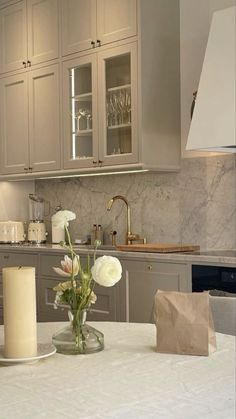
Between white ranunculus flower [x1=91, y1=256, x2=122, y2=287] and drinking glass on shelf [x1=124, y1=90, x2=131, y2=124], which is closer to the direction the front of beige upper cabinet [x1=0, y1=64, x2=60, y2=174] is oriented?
the white ranunculus flower

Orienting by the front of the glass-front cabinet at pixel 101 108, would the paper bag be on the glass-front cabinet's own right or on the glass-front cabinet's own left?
on the glass-front cabinet's own left

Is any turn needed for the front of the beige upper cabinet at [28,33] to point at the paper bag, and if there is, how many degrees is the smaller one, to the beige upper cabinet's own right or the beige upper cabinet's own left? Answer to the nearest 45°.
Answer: approximately 45° to the beige upper cabinet's own left

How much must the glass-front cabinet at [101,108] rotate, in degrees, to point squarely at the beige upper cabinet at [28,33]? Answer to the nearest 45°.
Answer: approximately 90° to its right

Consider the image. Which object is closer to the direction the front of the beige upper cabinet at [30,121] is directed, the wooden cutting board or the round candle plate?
the round candle plate

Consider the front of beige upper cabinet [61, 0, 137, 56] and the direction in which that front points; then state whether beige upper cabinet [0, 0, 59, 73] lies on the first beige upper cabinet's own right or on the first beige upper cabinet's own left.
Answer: on the first beige upper cabinet's own right

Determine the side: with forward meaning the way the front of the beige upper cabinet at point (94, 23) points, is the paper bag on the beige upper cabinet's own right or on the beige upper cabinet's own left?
on the beige upper cabinet's own left

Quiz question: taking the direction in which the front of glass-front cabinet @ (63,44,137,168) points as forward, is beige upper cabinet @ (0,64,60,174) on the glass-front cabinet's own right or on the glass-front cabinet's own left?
on the glass-front cabinet's own right

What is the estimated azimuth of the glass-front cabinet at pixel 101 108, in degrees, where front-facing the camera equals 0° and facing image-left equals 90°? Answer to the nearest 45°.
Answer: approximately 45°
